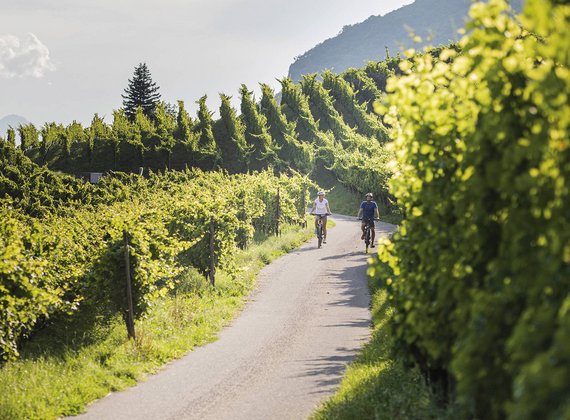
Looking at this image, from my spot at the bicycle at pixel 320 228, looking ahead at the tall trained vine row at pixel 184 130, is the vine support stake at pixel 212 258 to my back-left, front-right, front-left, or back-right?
back-left

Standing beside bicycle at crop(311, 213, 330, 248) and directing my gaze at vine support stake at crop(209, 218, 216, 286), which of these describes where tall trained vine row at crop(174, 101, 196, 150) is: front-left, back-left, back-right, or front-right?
back-right

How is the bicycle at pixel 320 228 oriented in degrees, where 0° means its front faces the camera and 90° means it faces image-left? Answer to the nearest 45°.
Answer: approximately 0°

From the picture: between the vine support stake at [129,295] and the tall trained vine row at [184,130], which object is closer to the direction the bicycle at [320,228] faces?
the vine support stake

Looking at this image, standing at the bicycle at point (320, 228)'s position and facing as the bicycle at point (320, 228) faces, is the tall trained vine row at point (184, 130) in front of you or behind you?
behind

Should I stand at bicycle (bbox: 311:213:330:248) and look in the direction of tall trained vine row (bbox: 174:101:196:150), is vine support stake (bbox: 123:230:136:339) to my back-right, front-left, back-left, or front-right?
back-left

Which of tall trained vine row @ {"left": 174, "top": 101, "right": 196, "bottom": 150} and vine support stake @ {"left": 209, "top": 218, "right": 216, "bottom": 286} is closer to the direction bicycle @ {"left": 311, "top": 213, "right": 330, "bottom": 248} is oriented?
the vine support stake

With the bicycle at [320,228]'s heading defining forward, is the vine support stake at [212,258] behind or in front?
in front

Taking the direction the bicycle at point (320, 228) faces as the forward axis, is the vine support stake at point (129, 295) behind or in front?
in front
